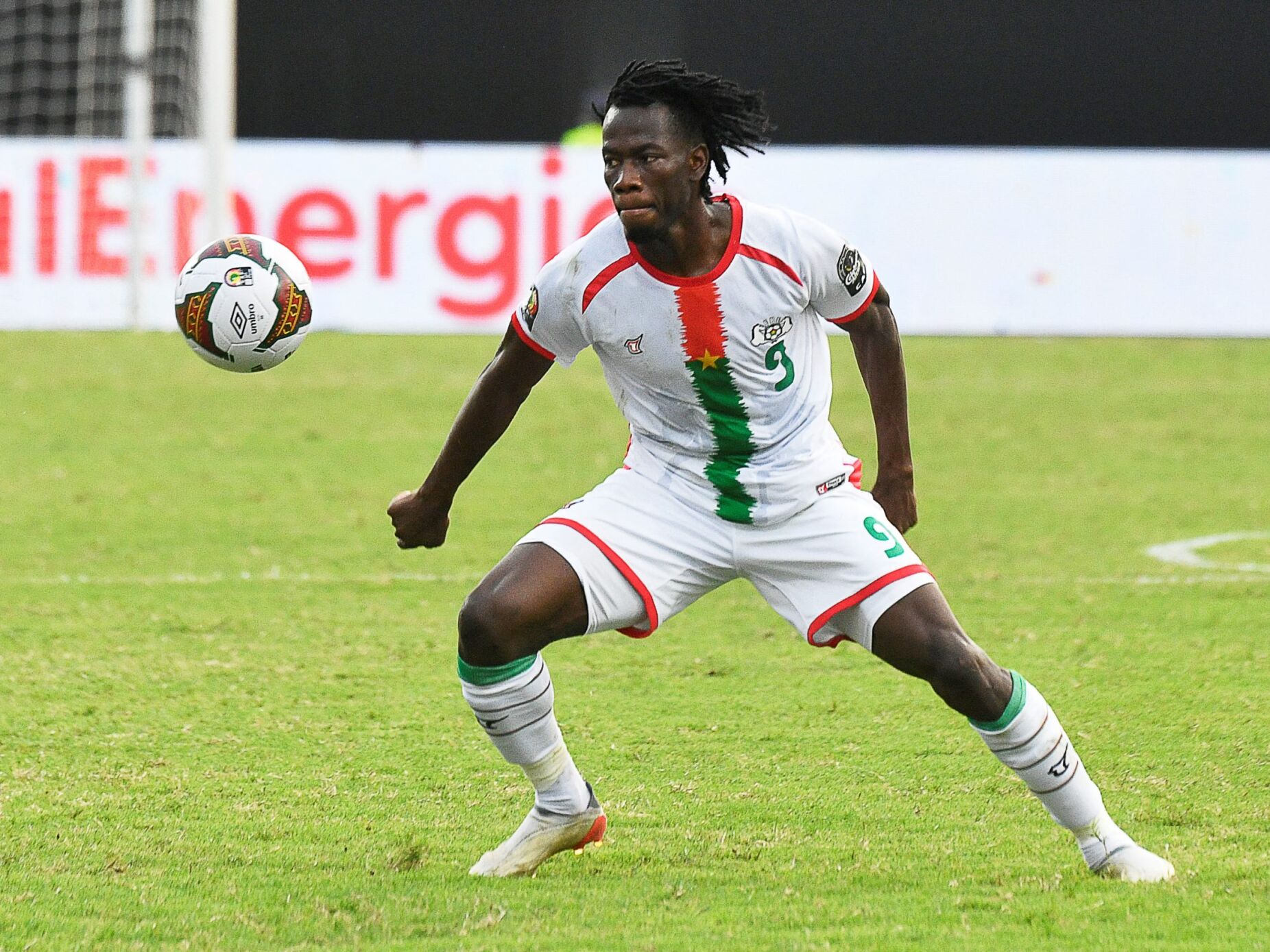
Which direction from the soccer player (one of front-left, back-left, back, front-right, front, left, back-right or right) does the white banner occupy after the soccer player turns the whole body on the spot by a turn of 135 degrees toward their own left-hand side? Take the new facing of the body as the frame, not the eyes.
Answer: front-left

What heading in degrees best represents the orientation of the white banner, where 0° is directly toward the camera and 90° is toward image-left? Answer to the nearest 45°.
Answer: approximately 0°

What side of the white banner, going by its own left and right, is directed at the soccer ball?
front

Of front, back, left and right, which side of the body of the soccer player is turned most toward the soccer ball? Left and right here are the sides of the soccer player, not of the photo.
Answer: right
